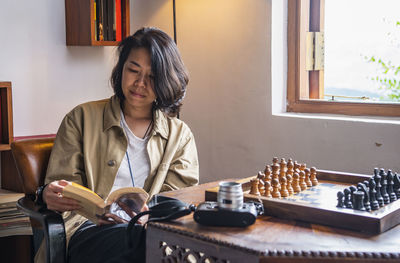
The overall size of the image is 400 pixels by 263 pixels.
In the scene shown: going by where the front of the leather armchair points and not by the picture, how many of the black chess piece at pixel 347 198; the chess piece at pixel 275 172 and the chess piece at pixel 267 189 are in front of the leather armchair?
3

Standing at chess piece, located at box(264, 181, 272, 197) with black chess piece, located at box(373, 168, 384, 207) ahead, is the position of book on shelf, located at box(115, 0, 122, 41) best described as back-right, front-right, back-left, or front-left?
back-left

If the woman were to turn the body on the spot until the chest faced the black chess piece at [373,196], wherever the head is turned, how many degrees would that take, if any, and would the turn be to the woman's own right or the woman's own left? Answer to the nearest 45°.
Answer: approximately 45° to the woman's own left

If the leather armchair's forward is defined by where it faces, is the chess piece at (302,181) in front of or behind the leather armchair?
in front

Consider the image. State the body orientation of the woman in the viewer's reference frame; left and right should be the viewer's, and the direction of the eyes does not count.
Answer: facing the viewer

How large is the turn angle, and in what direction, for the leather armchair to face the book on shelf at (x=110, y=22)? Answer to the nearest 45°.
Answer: approximately 135° to its left

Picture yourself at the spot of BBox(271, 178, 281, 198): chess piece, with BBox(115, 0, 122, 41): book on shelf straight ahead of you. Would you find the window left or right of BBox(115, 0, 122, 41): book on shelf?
right

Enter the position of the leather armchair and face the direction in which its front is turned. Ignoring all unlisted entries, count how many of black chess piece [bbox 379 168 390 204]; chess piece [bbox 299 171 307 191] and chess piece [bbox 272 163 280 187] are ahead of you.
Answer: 3

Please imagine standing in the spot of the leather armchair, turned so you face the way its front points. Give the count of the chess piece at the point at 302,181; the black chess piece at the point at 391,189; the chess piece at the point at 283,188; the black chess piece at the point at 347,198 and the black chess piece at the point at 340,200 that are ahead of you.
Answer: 5

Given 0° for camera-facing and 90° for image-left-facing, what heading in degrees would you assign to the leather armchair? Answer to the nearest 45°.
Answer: approximately 315°

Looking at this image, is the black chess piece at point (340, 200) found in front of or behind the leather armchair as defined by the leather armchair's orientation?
in front

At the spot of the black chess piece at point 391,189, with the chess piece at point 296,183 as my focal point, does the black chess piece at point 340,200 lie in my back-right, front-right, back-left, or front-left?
front-left

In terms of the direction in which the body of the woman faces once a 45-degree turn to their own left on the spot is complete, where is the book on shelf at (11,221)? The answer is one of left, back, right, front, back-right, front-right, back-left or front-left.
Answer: back

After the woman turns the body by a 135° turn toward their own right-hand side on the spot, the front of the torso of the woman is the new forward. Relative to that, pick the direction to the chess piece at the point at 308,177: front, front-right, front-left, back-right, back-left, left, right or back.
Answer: back

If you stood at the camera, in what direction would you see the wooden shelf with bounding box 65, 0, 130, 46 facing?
facing the viewer and to the right of the viewer

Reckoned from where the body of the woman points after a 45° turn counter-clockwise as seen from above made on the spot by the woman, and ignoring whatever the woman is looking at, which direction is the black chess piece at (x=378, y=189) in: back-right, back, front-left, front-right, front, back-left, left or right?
front

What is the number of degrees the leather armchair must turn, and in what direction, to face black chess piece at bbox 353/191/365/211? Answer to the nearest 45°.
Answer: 0° — it already faces it
